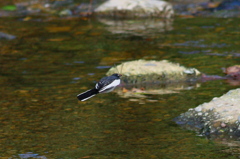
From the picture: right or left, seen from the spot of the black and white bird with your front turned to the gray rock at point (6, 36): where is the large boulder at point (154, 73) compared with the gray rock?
right

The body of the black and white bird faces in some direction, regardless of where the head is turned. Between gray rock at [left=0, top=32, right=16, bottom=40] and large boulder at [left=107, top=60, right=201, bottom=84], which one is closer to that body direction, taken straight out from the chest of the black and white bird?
the large boulder

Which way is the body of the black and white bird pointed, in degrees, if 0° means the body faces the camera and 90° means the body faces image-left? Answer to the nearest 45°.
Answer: approximately 270°

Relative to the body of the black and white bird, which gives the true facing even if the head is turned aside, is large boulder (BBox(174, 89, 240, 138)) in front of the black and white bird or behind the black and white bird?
in front

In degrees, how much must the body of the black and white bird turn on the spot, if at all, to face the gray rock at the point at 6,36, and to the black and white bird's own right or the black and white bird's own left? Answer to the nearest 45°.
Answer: approximately 90° to the black and white bird's own left

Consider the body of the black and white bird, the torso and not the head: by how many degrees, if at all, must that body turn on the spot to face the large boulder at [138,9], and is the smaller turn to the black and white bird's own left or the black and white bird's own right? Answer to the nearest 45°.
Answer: approximately 90° to the black and white bird's own left
